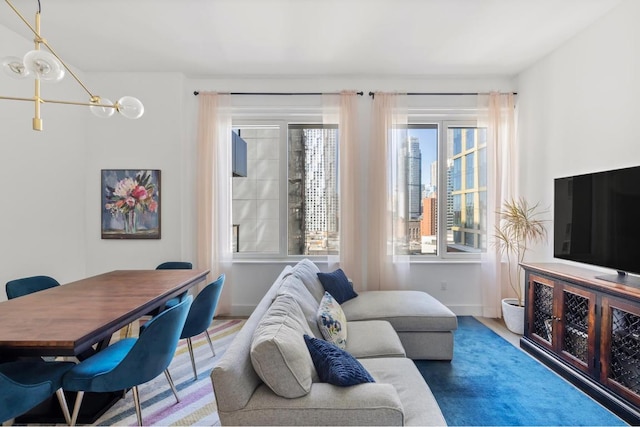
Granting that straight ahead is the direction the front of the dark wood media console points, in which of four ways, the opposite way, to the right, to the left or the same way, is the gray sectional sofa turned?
the opposite way

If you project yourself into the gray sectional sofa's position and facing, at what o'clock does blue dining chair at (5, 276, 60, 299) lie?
The blue dining chair is roughly at 7 o'clock from the gray sectional sofa.

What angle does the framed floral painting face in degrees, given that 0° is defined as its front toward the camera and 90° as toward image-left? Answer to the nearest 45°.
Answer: approximately 0°

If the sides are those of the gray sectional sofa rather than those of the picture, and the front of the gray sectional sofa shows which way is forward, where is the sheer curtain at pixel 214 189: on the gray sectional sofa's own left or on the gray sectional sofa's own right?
on the gray sectional sofa's own left

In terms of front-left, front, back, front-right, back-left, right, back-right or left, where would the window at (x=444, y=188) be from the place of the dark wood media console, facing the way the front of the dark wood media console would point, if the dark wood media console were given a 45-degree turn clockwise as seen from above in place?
front-right

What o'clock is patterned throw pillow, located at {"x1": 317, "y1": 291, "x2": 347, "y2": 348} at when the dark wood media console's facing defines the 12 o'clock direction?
The patterned throw pillow is roughly at 12 o'clock from the dark wood media console.

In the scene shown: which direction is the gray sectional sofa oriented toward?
to the viewer's right

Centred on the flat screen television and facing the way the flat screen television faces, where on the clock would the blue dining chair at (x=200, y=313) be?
The blue dining chair is roughly at 12 o'clock from the flat screen television.

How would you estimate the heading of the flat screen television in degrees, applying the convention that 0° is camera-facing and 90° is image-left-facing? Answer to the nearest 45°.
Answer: approximately 45°

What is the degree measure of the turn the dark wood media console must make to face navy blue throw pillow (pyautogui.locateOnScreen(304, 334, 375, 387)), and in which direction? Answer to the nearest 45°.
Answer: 0° — it already faces it

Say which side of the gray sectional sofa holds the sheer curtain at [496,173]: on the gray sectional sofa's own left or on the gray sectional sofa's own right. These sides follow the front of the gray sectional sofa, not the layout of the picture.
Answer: on the gray sectional sofa's own left

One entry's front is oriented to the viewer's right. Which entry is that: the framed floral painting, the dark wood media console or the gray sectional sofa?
the gray sectional sofa
